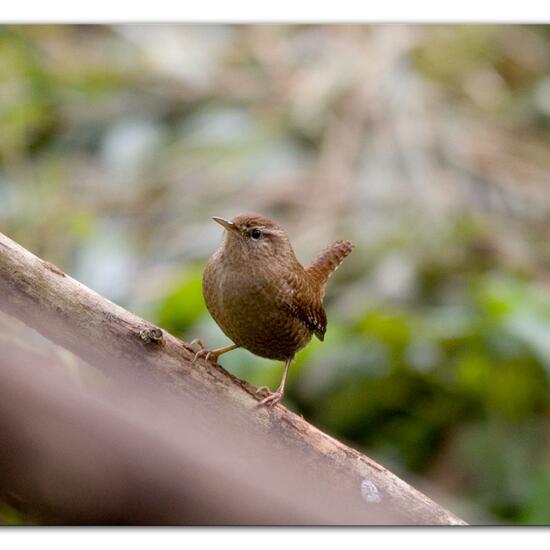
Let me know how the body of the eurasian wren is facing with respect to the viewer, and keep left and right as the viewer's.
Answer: facing the viewer and to the left of the viewer
